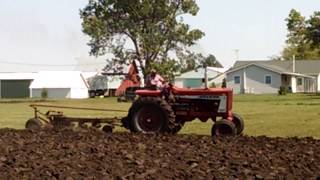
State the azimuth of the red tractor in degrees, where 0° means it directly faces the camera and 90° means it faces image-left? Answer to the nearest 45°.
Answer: approximately 270°
